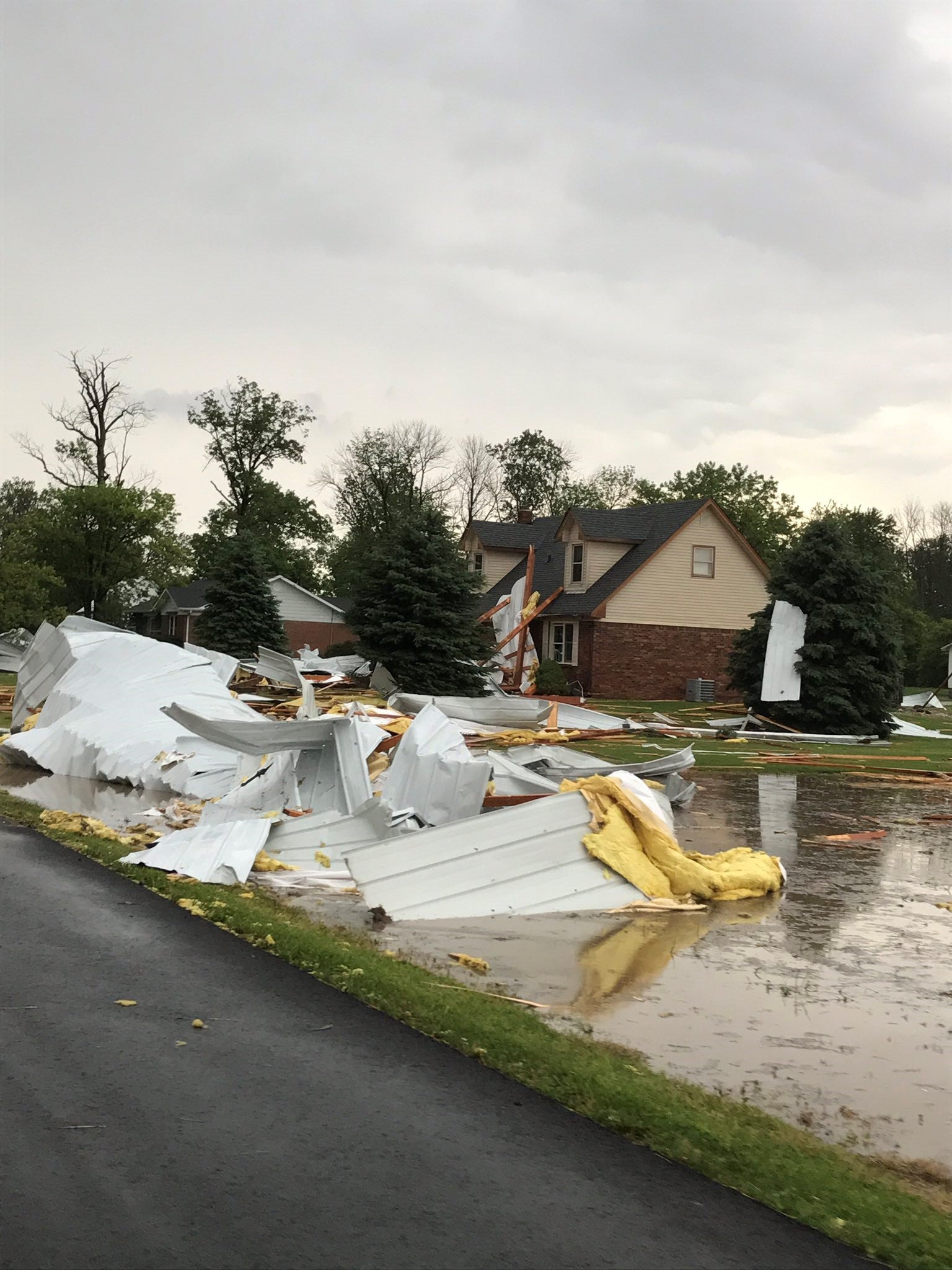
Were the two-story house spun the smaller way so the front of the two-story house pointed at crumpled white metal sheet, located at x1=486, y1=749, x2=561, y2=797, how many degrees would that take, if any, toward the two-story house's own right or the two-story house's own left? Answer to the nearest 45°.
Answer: approximately 45° to the two-story house's own left

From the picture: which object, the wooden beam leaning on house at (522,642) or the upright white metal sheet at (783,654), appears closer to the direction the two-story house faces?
the wooden beam leaning on house

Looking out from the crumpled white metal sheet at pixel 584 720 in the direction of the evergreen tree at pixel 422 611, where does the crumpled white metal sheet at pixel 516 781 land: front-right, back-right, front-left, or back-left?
back-left

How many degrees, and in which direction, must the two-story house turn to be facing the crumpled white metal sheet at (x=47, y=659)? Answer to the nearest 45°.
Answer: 0° — it already faces it

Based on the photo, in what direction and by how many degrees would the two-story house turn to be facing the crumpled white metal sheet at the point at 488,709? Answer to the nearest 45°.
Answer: approximately 45° to its left

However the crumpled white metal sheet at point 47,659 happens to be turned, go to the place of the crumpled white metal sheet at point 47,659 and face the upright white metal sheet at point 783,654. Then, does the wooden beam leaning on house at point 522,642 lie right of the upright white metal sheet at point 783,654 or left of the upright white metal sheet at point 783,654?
left

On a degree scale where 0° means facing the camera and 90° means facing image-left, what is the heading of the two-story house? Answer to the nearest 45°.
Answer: approximately 45°

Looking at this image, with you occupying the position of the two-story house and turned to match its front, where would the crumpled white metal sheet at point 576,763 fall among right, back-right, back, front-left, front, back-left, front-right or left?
front-left

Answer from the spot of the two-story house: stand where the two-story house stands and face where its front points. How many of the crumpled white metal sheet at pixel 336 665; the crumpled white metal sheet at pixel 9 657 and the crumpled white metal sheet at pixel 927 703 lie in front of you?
2

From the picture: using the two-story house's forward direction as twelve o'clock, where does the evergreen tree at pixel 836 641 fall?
The evergreen tree is roughly at 10 o'clock from the two-story house.

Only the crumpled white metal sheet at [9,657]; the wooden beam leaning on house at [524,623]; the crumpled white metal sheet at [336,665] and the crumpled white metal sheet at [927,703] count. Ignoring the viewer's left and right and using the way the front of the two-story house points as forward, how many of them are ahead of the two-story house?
3
